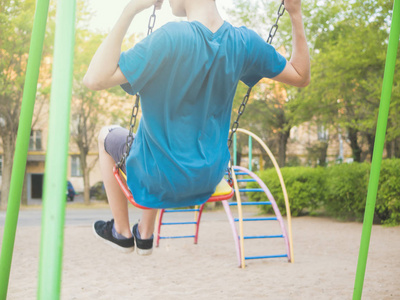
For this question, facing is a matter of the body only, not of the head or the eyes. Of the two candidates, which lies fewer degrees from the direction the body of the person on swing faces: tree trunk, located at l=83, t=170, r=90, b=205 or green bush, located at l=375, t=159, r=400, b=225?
the tree trunk

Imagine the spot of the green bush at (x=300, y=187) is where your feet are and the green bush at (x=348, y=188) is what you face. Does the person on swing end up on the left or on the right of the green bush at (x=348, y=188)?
right

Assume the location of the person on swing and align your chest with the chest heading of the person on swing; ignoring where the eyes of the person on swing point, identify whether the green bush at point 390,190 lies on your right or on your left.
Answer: on your right

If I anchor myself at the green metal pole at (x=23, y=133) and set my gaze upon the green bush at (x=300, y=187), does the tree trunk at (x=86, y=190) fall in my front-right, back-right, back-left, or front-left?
front-left

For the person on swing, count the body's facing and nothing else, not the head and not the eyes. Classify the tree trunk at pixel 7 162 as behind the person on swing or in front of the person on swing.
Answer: in front

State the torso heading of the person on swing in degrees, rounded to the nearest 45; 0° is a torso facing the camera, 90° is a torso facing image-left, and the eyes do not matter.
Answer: approximately 135°

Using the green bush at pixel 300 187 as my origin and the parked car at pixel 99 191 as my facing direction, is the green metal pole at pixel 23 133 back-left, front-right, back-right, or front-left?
back-left

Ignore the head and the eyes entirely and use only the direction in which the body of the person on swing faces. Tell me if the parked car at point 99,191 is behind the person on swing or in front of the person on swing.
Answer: in front

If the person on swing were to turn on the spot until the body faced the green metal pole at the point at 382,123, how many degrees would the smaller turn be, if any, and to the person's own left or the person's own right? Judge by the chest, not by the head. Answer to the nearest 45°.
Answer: approximately 90° to the person's own right

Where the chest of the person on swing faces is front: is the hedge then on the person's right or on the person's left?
on the person's right
